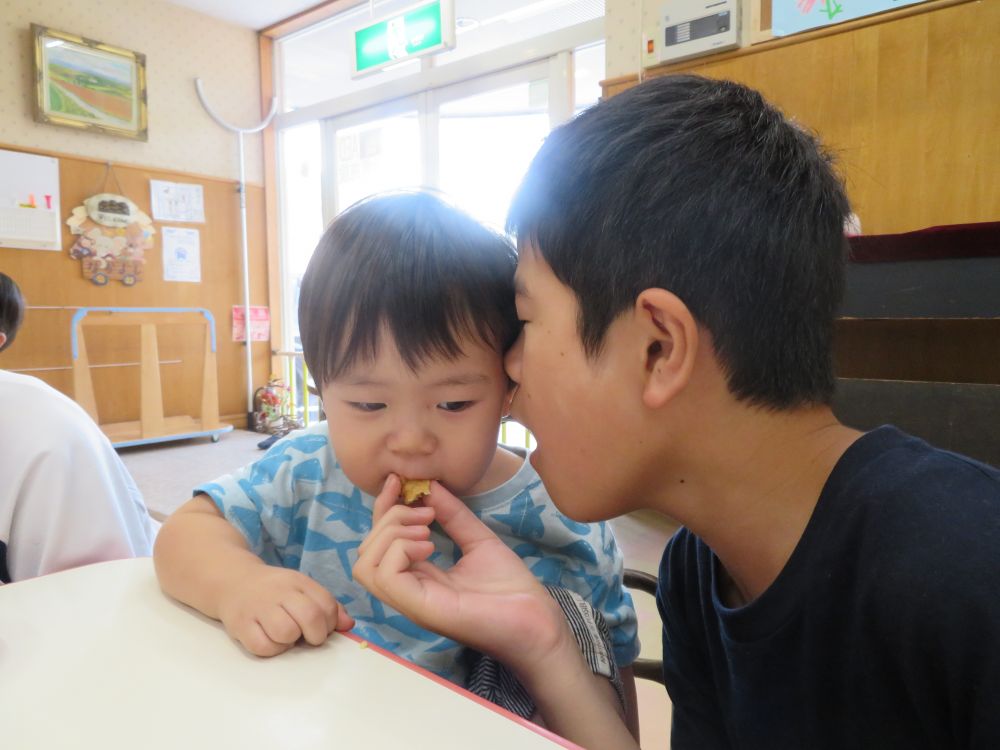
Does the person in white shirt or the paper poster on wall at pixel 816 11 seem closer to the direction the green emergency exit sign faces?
the person in white shirt

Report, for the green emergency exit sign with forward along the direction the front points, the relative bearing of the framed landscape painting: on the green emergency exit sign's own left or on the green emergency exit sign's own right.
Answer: on the green emergency exit sign's own right

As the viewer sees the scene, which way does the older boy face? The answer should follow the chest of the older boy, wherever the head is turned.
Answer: to the viewer's left

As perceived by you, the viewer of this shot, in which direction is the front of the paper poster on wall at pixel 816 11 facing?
facing the viewer and to the left of the viewer

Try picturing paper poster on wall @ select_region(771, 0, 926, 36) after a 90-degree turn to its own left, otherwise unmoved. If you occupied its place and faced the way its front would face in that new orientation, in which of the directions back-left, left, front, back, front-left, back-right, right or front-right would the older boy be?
front-right

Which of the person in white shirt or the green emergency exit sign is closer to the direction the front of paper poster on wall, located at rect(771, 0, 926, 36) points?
the person in white shirt

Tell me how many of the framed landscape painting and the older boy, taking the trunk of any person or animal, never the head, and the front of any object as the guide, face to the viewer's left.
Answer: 1

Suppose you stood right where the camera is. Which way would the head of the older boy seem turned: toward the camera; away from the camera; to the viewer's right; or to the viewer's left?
to the viewer's left

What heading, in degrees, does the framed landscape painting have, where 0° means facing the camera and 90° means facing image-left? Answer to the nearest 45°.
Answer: approximately 315°

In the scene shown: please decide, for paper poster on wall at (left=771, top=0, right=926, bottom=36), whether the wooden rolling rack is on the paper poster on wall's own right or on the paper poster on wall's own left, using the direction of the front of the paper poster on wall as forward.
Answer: on the paper poster on wall's own right
